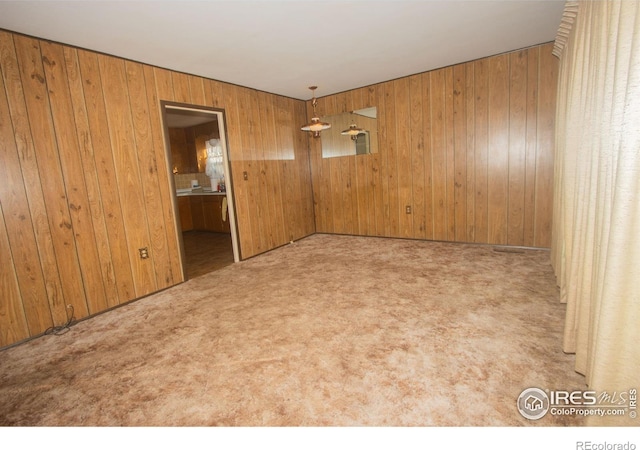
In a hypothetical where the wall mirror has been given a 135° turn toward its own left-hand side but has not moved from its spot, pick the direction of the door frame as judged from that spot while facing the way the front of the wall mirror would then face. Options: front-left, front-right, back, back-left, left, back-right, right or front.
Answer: back-right

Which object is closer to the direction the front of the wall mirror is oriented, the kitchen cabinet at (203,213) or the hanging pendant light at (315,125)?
the hanging pendant light

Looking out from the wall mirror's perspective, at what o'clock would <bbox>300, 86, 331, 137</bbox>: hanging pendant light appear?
The hanging pendant light is roughly at 1 o'clock from the wall mirror.

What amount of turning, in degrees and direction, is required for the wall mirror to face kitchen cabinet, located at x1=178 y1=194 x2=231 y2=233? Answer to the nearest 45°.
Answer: approximately 45° to its right

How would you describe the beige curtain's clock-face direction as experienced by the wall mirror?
The beige curtain is roughly at 10 o'clock from the wall mirror.
